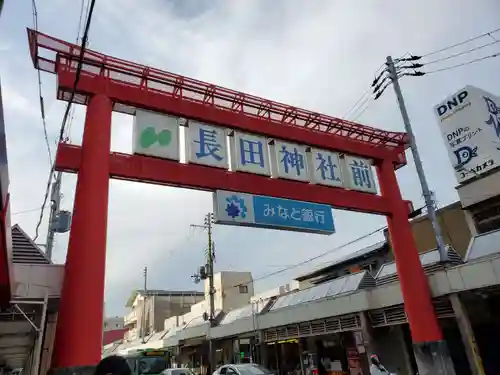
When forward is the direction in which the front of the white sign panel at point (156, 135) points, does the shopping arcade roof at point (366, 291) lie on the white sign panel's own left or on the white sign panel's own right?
on the white sign panel's own left

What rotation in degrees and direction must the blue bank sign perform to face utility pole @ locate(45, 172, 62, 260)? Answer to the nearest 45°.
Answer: approximately 135° to its right

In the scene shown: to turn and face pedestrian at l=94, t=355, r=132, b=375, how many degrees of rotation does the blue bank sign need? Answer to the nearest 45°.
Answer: approximately 45° to its right

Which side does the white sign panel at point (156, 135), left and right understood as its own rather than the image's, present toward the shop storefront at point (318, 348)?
left

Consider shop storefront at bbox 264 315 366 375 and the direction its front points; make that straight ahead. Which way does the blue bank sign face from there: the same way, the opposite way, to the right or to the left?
to the left

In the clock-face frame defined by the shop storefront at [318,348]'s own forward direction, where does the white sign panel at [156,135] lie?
The white sign panel is roughly at 11 o'clock from the shop storefront.

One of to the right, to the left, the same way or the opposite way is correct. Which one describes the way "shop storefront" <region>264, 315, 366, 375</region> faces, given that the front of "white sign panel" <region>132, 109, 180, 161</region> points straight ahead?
to the right

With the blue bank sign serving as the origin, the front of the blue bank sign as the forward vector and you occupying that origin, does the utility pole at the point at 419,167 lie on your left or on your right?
on your left

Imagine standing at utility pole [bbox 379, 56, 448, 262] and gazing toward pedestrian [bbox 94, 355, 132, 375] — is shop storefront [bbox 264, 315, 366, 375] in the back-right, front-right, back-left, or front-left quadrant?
back-right

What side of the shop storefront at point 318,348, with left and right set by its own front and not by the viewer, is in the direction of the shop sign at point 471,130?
left

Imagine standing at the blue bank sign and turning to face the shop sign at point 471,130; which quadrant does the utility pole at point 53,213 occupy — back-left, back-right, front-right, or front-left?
back-left

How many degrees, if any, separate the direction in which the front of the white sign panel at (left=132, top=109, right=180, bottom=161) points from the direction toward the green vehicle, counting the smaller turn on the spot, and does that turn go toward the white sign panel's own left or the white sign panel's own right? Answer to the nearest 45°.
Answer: approximately 135° to the white sign panel's own left

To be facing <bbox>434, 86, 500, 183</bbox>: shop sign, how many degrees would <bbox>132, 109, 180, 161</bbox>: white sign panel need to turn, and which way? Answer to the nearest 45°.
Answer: approximately 45° to its left

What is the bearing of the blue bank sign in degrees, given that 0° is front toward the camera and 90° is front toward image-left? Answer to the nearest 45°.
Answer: approximately 315°
